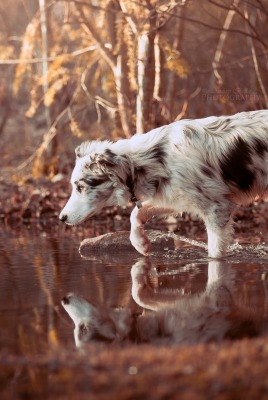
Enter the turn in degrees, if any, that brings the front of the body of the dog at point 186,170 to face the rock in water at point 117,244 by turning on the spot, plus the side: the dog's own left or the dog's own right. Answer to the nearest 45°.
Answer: approximately 45° to the dog's own right

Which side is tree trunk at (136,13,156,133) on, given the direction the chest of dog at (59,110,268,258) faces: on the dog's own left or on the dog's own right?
on the dog's own right

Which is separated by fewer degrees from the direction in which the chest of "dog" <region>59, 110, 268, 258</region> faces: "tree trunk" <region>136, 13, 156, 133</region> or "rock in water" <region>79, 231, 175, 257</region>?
the rock in water

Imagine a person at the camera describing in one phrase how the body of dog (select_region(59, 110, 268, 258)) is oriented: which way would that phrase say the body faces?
to the viewer's left

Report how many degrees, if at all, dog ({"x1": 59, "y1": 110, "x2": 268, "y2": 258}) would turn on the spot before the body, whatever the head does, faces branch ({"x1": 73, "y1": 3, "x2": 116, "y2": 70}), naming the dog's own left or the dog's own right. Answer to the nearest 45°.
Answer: approximately 90° to the dog's own right

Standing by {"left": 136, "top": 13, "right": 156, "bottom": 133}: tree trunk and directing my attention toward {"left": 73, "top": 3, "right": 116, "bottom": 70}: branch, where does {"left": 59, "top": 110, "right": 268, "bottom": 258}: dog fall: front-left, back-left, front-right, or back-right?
back-left
